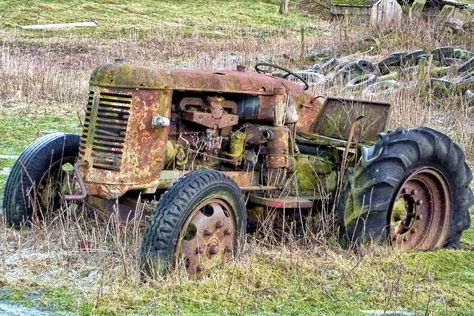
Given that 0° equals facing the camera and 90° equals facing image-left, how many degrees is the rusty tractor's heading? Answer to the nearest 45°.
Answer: approximately 45°
